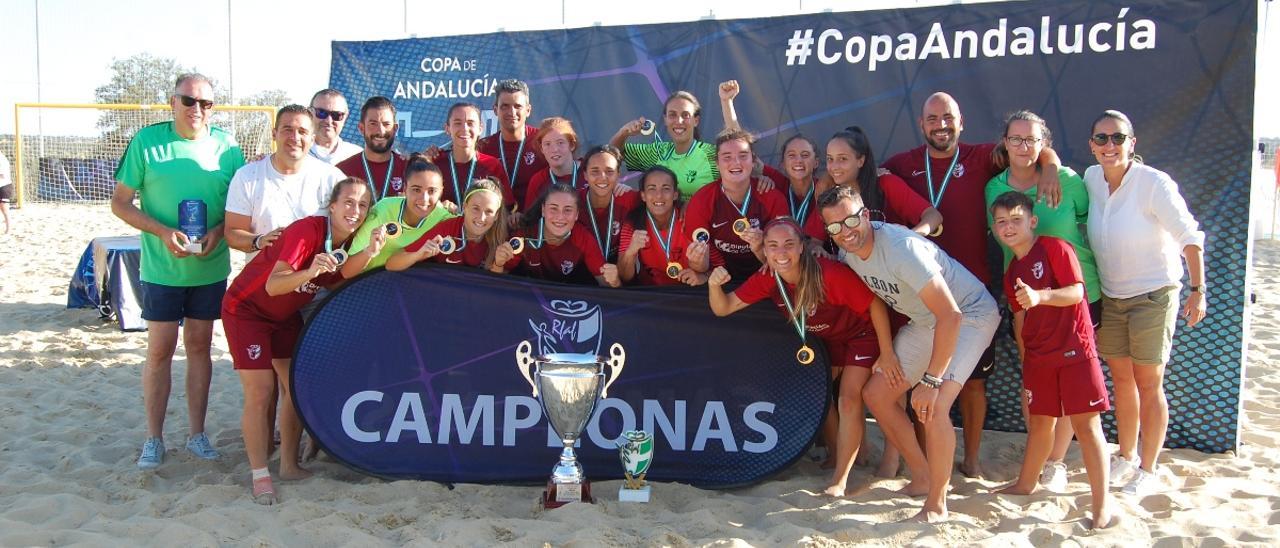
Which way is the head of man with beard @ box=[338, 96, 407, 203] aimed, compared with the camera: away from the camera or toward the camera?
toward the camera

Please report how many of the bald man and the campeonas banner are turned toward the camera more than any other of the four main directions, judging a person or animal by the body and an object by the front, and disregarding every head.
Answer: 2

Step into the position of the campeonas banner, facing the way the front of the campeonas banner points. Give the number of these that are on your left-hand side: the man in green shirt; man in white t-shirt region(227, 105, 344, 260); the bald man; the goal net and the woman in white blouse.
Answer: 2

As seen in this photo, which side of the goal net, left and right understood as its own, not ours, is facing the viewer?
front

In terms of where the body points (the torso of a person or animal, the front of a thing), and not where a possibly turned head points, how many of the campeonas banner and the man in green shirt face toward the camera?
2

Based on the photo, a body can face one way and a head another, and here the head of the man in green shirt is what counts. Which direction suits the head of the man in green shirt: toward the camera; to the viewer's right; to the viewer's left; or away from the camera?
toward the camera

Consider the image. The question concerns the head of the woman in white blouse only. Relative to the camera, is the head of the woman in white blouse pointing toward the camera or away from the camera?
toward the camera

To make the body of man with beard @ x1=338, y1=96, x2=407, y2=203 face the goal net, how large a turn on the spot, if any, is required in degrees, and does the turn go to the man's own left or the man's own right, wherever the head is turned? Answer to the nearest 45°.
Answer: approximately 135° to the man's own right

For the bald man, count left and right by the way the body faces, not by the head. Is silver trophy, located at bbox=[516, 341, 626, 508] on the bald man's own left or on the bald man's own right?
on the bald man's own right

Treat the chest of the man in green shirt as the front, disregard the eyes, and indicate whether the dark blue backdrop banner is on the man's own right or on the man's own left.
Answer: on the man's own left

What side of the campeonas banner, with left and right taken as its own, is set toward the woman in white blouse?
left

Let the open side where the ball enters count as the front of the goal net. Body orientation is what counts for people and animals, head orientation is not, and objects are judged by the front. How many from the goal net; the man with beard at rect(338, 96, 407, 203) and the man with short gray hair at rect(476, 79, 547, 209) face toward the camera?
3

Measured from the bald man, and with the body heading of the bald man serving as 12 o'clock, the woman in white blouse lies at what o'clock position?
The woman in white blouse is roughly at 9 o'clock from the bald man.

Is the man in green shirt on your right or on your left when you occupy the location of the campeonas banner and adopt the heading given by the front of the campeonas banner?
on your right
